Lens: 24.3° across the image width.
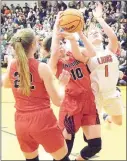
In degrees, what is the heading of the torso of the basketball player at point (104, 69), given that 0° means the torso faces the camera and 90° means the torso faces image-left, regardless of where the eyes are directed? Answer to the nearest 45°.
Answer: approximately 0°

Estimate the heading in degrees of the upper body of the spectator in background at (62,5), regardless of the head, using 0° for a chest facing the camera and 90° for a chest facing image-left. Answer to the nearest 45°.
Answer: approximately 0°

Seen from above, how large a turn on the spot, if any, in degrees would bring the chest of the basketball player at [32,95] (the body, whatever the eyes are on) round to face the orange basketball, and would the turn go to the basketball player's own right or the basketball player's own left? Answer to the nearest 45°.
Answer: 0° — they already face it

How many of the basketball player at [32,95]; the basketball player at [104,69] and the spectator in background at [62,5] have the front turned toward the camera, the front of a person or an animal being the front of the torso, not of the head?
2

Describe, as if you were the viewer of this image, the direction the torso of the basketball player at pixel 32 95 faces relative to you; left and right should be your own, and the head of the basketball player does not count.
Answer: facing away from the viewer and to the right of the viewer

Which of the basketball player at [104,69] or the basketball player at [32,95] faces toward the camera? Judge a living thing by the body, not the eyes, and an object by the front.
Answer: the basketball player at [104,69]

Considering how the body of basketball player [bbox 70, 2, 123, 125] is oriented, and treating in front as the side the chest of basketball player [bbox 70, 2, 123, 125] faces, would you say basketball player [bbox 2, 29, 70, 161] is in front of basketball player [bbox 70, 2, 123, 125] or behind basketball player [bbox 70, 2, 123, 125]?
in front

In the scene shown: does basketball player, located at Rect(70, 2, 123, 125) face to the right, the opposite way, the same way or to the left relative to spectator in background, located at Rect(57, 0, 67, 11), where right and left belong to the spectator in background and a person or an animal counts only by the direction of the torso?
the same way

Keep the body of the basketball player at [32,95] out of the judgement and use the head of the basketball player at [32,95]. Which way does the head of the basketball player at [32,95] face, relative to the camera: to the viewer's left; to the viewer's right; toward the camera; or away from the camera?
away from the camera

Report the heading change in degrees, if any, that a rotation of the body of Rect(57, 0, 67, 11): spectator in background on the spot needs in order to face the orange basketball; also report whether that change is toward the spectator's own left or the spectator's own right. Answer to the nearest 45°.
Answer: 0° — they already face it

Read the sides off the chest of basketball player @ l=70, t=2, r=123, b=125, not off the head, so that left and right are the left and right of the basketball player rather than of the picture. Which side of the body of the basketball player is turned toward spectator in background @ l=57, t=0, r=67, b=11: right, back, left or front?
back

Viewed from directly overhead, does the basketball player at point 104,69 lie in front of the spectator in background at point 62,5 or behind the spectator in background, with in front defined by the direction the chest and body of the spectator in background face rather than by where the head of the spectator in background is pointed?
in front

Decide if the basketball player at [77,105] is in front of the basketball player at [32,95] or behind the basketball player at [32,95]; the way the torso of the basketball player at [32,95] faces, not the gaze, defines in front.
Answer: in front

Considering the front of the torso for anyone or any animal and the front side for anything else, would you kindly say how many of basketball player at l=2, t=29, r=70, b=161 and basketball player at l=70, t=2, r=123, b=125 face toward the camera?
1
